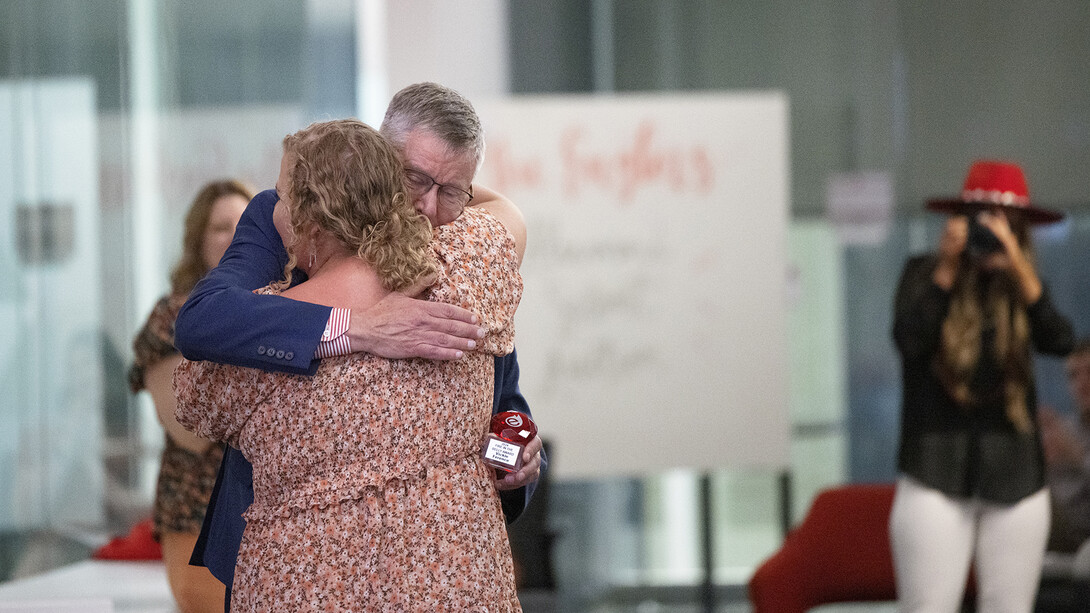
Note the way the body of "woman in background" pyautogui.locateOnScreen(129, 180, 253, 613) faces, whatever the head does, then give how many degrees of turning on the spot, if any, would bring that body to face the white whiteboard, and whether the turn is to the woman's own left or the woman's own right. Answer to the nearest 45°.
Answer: approximately 90° to the woman's own left

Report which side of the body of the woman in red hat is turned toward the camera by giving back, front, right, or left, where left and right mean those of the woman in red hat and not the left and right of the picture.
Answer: front

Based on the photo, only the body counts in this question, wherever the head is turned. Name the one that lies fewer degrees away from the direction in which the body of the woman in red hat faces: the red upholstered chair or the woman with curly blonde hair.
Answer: the woman with curly blonde hair

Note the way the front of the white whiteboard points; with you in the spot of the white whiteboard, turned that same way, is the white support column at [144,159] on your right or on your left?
on your right

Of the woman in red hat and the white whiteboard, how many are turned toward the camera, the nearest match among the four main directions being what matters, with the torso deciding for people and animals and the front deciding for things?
2

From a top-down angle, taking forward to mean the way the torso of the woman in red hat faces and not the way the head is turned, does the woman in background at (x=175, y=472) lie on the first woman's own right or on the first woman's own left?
on the first woman's own right

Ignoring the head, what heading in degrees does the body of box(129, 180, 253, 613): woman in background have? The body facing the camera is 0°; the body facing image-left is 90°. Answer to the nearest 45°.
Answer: approximately 315°

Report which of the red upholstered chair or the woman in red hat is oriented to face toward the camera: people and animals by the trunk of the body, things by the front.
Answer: the woman in red hat

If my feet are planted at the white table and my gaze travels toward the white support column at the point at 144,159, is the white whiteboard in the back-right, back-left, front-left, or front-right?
front-right

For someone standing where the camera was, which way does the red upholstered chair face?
facing to the left of the viewer

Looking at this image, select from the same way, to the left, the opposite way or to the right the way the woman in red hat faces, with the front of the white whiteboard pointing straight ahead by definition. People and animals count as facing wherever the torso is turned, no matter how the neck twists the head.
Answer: the same way

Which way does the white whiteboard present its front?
toward the camera

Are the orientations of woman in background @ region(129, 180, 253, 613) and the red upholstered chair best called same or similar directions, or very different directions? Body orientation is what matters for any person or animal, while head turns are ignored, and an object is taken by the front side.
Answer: very different directions
